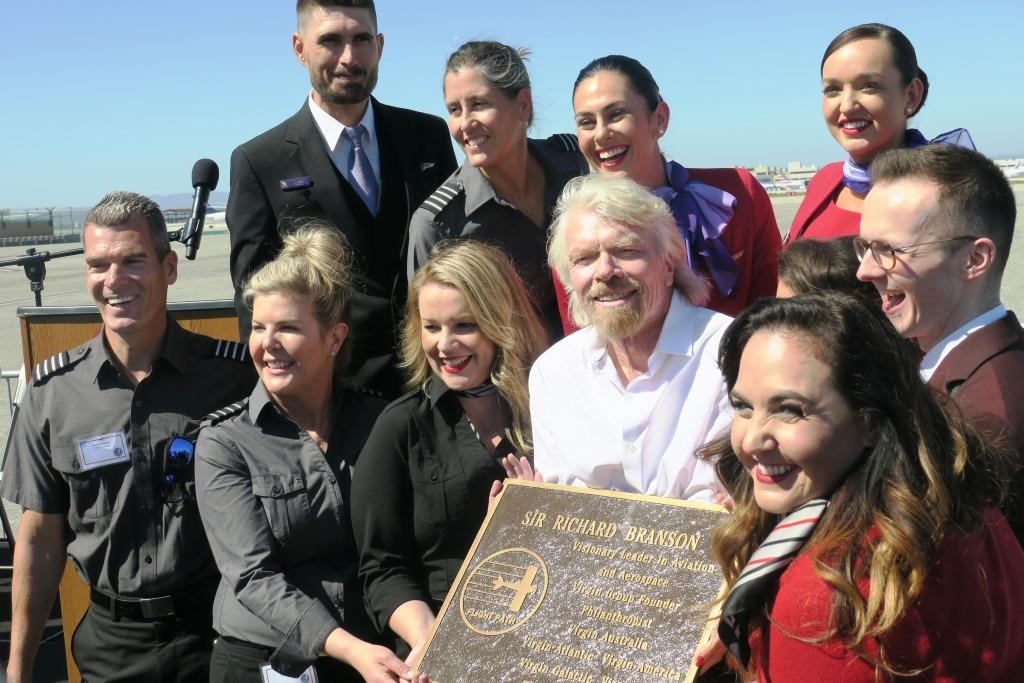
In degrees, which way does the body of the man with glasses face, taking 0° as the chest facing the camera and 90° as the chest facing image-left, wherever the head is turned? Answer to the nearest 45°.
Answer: approximately 90°

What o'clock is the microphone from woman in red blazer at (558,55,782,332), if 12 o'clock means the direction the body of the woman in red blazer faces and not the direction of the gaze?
The microphone is roughly at 2 o'clock from the woman in red blazer.

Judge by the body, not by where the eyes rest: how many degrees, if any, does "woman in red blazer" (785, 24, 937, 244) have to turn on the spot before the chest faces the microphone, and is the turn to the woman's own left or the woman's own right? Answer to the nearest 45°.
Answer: approximately 45° to the woman's own right

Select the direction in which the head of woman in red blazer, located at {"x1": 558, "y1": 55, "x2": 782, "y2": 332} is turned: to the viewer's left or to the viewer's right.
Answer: to the viewer's left

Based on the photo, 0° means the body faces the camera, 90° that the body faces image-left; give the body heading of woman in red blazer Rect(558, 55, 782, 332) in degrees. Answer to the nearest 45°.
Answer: approximately 45°

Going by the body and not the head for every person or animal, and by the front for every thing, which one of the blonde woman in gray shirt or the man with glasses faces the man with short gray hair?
the man with glasses

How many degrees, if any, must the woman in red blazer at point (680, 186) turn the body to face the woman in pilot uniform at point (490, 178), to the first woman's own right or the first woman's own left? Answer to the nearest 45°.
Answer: approximately 45° to the first woman's own right

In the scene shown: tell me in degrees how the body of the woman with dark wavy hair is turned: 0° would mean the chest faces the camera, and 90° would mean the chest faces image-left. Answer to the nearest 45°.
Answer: approximately 45°

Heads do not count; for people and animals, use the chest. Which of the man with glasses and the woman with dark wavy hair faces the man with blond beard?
the man with glasses

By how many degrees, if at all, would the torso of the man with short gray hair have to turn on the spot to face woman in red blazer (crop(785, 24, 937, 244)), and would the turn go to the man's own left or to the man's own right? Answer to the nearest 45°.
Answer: approximately 90° to the man's own left

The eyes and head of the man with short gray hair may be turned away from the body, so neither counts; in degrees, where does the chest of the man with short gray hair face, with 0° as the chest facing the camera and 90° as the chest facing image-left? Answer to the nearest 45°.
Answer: approximately 0°

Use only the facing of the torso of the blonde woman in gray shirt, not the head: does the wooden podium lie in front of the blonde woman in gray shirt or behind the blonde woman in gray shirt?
behind
